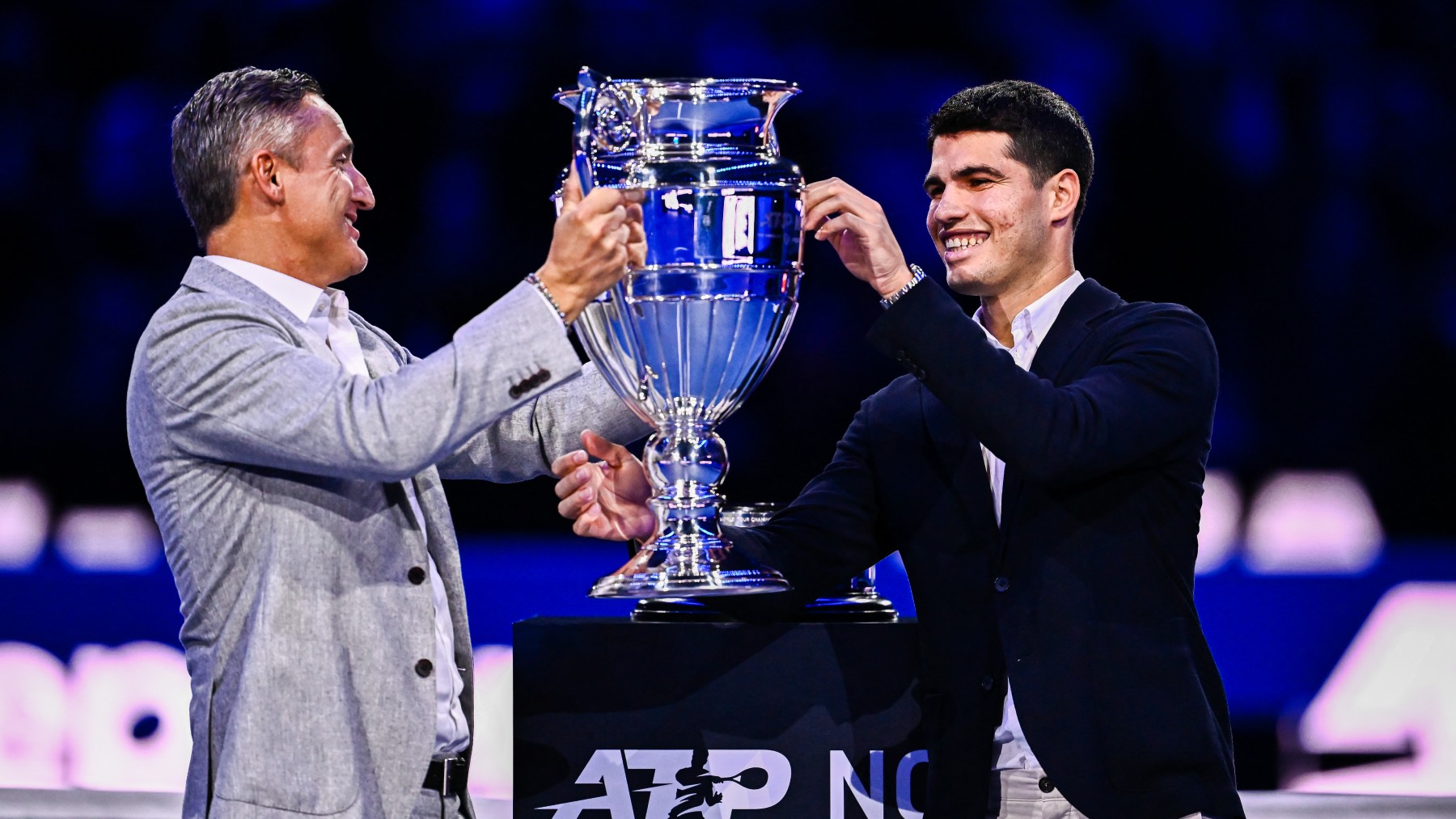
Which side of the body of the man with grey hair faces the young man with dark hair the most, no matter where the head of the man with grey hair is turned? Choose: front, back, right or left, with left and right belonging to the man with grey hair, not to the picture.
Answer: front

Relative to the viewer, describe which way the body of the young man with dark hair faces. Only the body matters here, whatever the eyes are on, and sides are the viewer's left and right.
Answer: facing the viewer and to the left of the viewer

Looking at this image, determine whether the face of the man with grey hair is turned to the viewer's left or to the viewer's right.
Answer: to the viewer's right

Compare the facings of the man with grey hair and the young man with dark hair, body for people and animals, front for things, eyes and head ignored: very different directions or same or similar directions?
very different directions

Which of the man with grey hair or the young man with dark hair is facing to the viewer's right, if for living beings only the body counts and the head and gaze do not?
the man with grey hair

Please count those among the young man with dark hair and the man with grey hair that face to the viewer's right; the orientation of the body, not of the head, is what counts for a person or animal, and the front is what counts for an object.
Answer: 1

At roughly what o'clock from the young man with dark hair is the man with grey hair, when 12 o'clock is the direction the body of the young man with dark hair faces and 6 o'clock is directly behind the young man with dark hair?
The man with grey hair is roughly at 1 o'clock from the young man with dark hair.

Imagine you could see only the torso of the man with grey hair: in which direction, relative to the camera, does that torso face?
to the viewer's right
